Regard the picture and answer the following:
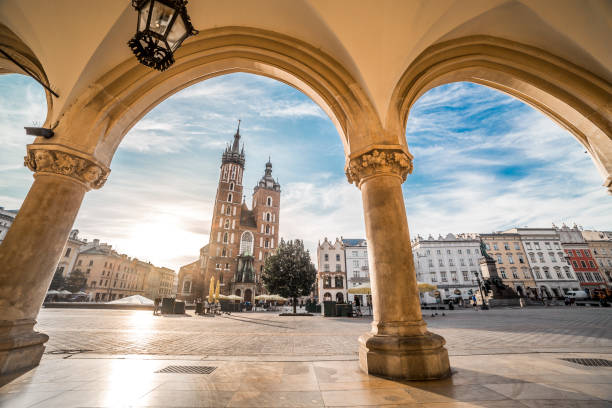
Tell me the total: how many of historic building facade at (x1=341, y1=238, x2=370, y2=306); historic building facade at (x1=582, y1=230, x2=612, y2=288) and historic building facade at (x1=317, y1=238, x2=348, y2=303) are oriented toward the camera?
3

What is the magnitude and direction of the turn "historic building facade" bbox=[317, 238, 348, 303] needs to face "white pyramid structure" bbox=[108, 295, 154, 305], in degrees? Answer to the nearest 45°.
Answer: approximately 45° to its right

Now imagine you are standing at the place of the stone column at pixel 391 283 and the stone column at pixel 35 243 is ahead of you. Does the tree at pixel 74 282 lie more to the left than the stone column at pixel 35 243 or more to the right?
right

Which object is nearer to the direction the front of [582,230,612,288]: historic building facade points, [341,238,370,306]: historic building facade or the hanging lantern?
the hanging lantern

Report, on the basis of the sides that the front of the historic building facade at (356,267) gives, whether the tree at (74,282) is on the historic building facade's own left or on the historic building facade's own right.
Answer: on the historic building facade's own right

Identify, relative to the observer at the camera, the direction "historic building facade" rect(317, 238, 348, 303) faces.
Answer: facing the viewer

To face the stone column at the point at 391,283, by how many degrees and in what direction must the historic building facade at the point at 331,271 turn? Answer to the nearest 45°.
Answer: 0° — it already faces it

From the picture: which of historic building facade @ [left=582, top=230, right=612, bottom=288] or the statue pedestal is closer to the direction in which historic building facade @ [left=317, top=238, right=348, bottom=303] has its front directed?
the statue pedestal

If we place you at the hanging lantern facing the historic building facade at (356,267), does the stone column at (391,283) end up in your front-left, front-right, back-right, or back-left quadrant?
front-right

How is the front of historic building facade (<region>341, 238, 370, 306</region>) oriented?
toward the camera

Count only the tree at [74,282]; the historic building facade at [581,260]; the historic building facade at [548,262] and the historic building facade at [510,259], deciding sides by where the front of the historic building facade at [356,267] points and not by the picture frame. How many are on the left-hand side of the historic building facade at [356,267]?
3

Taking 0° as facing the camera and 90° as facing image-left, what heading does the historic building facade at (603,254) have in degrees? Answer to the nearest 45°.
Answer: approximately 0°

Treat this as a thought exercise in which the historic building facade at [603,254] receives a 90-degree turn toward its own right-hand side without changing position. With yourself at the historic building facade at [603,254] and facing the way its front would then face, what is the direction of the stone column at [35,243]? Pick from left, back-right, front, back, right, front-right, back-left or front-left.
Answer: left

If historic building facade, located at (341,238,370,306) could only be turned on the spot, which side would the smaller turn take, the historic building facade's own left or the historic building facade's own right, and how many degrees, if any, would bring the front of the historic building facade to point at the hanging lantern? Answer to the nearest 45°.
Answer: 0° — it already faces it

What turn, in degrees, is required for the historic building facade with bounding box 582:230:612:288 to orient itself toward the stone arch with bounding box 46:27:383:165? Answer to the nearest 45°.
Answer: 0° — it already faces it

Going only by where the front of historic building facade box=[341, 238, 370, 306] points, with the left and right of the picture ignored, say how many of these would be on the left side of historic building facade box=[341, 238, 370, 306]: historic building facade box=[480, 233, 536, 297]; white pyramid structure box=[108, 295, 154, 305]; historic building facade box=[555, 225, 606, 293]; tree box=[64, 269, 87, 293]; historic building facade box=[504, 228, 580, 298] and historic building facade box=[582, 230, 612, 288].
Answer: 4

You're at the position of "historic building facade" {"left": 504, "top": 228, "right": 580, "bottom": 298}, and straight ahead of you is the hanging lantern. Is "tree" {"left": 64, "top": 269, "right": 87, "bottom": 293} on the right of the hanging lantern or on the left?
right
